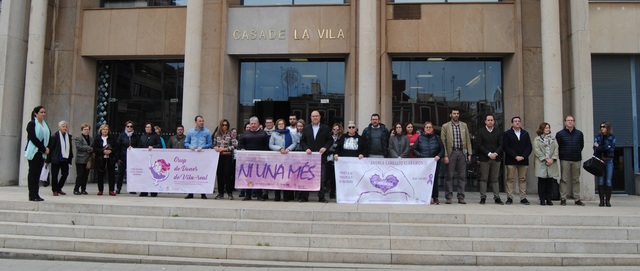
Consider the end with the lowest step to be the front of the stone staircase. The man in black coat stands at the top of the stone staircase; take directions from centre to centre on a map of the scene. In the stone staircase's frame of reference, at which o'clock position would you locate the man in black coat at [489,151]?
The man in black coat is roughly at 8 o'clock from the stone staircase.

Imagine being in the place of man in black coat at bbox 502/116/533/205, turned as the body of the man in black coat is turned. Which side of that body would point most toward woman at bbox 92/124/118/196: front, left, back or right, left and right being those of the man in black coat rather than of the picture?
right

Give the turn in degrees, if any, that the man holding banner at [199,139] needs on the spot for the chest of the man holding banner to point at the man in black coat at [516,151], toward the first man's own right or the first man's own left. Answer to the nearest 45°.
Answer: approximately 90° to the first man's own left
